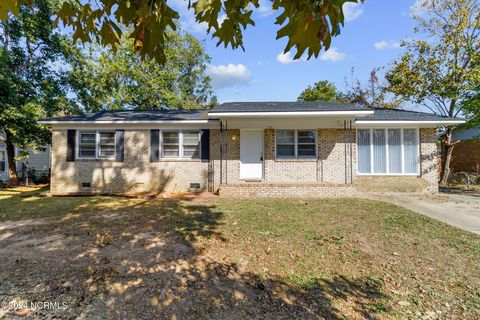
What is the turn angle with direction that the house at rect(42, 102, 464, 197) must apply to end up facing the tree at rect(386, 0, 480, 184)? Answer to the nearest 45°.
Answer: approximately 90° to its left

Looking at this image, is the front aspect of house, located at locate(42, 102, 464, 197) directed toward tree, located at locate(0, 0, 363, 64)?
yes

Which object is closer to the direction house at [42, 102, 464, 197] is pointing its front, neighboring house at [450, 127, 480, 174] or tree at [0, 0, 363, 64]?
the tree

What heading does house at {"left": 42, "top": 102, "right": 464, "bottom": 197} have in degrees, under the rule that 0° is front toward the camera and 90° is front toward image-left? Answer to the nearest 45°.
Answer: approximately 0°

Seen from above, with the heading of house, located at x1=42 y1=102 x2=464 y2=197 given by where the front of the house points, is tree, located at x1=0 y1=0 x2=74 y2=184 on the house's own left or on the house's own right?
on the house's own right

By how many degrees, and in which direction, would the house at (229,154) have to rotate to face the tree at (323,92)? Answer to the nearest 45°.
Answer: approximately 135° to its left
